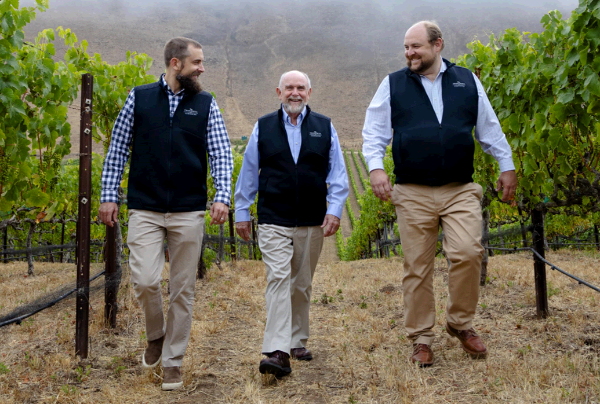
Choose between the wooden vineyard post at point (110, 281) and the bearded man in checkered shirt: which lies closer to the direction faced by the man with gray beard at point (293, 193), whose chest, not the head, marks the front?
the bearded man in checkered shirt

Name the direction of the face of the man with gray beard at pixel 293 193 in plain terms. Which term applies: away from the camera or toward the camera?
toward the camera

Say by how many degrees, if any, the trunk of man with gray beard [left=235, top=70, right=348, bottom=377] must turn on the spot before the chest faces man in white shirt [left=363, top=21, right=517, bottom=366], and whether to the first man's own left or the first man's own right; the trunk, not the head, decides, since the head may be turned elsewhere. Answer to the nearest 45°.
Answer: approximately 90° to the first man's own left

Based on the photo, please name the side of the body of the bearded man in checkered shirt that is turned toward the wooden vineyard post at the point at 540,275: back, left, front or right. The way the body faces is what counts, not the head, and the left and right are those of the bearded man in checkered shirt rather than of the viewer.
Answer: left

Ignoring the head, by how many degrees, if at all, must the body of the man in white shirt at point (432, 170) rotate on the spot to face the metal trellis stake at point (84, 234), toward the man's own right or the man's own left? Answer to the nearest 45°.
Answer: approximately 90° to the man's own right

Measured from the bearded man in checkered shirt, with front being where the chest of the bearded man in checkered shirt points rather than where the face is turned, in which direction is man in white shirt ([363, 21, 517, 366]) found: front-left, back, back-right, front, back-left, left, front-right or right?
left

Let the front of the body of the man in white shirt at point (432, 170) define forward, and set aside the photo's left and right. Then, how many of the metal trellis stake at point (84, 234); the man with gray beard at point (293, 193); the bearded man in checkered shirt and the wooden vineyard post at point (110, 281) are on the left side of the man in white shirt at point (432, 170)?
0

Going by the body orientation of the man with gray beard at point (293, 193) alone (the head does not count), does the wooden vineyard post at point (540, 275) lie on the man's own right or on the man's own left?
on the man's own left

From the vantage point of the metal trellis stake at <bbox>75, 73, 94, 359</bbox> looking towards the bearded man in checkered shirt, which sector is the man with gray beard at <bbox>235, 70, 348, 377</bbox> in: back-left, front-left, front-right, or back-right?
front-left

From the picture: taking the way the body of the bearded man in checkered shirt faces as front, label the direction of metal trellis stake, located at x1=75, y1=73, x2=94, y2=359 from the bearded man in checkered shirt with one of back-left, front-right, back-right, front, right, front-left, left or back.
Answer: back-right

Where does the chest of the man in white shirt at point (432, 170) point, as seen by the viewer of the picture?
toward the camera

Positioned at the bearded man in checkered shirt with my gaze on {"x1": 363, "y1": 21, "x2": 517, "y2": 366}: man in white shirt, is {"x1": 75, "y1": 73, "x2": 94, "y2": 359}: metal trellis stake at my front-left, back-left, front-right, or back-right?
back-left

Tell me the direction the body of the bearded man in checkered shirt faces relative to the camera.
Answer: toward the camera

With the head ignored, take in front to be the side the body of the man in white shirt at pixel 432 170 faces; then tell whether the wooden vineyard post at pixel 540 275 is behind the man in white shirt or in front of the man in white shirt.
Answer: behind

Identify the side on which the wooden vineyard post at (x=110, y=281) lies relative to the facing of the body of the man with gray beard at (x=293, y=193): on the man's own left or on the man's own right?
on the man's own right

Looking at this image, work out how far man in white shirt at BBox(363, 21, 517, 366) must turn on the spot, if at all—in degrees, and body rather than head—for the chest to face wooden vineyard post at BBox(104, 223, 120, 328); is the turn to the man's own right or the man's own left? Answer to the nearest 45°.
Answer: approximately 90° to the man's own right
